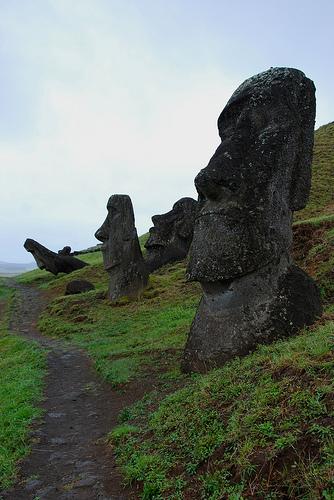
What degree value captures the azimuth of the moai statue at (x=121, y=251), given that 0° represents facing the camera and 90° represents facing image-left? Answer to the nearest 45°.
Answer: approximately 90°

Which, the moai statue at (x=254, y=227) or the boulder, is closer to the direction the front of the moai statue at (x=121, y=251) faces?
the boulder

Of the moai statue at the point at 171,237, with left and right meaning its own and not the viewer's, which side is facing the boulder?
front

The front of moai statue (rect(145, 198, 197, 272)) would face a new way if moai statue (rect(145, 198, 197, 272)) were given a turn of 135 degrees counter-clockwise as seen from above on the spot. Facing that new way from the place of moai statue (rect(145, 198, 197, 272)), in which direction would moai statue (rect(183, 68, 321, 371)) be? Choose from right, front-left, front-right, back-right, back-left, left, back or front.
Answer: front-right

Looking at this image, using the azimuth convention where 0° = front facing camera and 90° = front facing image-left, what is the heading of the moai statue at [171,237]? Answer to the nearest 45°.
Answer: approximately 90°

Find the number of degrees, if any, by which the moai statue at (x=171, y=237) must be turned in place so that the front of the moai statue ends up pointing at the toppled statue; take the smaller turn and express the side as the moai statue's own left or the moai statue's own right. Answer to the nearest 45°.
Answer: approximately 45° to the moai statue's own right
